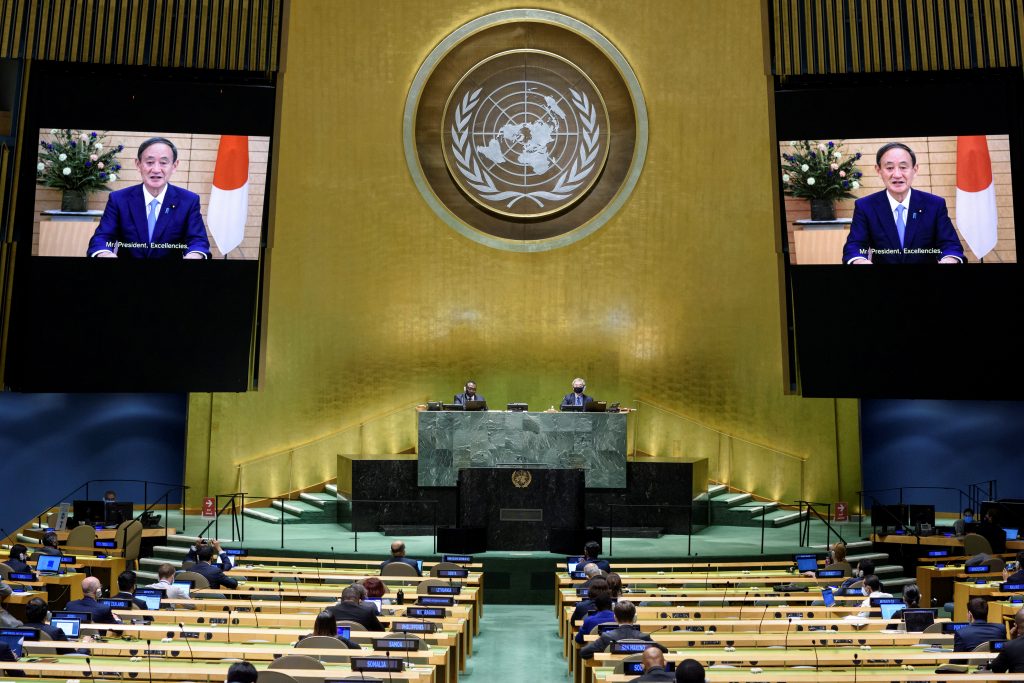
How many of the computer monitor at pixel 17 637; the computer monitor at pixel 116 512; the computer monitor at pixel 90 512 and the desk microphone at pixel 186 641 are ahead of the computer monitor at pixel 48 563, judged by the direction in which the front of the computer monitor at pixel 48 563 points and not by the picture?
2

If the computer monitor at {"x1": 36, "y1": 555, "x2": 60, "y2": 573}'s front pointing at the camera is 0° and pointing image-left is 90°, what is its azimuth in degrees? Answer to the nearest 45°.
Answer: approximately 0°

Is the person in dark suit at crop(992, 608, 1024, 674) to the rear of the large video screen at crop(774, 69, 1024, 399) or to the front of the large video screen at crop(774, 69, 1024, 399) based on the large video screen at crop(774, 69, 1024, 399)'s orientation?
to the front

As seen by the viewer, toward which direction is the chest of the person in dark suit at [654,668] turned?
away from the camera

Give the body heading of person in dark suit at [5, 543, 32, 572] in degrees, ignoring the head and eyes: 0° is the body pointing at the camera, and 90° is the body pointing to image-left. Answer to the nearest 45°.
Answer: approximately 225°

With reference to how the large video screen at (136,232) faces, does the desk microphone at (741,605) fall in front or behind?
in front

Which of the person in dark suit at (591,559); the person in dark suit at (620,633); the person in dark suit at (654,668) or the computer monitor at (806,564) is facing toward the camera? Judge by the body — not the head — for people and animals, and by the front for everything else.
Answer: the computer monitor

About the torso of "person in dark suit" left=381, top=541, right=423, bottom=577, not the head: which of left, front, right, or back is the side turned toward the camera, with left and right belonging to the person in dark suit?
back

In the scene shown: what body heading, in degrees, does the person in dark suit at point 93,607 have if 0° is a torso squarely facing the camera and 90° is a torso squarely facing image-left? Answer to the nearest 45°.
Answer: approximately 225°

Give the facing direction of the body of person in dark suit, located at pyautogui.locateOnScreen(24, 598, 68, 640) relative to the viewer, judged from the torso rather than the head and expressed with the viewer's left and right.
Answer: facing away from the viewer and to the right of the viewer

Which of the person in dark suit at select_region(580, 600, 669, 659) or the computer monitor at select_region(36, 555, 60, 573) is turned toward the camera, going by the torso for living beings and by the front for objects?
the computer monitor

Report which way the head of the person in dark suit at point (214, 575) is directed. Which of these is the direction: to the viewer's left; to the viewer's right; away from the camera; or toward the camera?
away from the camera

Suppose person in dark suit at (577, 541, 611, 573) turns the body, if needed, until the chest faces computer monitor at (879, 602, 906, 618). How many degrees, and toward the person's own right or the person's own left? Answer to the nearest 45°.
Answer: approximately 135° to the person's own right

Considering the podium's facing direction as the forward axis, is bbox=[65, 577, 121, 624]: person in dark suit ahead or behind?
ahead

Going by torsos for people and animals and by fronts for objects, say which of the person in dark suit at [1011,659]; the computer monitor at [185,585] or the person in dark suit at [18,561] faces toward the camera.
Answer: the computer monitor

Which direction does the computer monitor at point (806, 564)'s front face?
toward the camera

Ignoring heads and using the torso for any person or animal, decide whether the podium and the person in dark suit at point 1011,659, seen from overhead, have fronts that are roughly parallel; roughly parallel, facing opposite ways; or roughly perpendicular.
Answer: roughly parallel, facing opposite ways

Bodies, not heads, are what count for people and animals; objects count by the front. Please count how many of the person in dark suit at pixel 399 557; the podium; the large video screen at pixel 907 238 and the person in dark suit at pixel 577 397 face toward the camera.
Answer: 3
